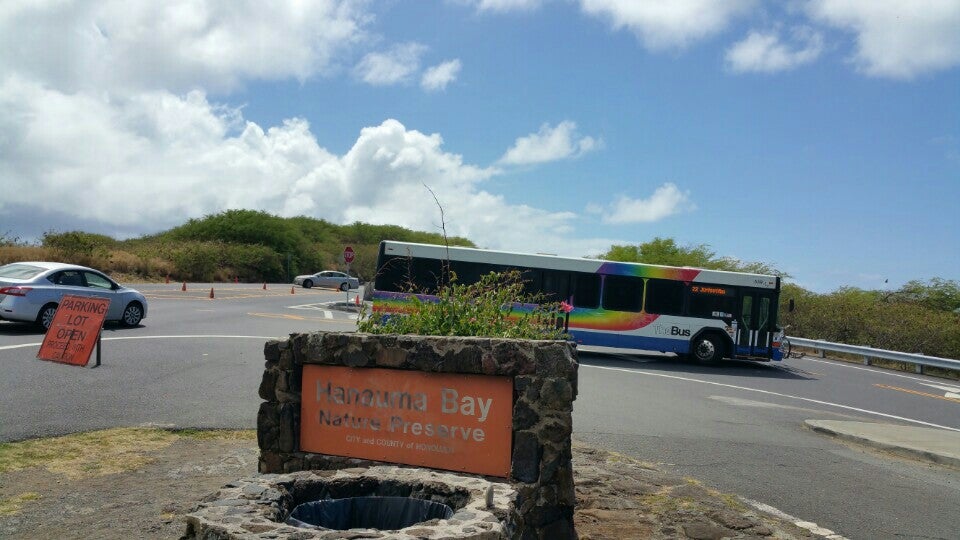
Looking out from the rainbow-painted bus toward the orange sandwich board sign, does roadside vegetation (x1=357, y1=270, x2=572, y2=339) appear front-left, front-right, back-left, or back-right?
front-left

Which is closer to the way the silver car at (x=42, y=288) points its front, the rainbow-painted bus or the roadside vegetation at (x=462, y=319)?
the rainbow-painted bus

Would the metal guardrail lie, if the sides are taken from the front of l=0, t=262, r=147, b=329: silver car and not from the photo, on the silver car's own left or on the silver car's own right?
on the silver car's own right

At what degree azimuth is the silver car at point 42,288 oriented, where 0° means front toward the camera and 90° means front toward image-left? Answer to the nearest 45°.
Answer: approximately 225°

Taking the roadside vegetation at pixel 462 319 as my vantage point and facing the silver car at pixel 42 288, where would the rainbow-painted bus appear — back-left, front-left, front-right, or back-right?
front-right

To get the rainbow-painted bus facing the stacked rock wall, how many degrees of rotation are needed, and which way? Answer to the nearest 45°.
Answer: approximately 90° to its right

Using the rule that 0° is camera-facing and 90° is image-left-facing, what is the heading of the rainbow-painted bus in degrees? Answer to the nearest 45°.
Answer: approximately 270°

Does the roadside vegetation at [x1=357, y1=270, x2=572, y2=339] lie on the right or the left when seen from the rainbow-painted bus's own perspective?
on its right

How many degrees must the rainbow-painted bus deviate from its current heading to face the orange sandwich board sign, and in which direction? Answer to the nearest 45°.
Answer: approximately 135° to its right

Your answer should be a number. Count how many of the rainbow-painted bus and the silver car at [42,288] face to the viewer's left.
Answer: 0
